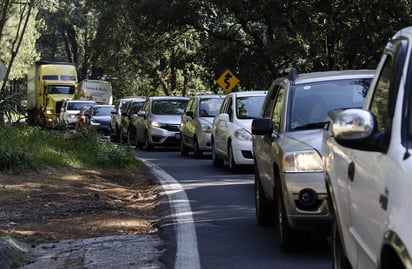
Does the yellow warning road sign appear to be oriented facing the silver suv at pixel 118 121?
no

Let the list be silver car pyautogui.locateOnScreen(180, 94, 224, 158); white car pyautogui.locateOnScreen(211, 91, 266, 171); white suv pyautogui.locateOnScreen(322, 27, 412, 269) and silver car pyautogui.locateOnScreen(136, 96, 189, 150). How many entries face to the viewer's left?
0

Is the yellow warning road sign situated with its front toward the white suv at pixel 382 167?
yes

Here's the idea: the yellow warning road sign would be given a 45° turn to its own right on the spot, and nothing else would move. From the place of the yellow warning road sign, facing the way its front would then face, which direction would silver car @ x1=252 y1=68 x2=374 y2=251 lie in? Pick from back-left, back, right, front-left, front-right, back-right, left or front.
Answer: front-left

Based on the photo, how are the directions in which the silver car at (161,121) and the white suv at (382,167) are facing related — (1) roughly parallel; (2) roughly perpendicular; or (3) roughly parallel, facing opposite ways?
roughly parallel

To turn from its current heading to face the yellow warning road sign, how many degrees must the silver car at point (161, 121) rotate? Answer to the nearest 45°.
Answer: approximately 90° to its left

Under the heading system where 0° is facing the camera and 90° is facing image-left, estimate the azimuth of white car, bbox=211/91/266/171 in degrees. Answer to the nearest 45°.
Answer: approximately 315°

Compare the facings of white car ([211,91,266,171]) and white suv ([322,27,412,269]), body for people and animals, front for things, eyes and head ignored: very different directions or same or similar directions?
same or similar directions

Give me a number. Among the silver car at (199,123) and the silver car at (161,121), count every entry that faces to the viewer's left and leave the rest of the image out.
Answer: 0

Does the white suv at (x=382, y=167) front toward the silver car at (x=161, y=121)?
no

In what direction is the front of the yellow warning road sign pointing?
toward the camera

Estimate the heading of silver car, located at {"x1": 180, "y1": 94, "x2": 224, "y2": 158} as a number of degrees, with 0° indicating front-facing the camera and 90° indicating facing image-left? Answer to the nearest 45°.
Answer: approximately 315°

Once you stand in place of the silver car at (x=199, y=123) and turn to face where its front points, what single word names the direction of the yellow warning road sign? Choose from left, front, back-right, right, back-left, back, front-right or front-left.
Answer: back-left

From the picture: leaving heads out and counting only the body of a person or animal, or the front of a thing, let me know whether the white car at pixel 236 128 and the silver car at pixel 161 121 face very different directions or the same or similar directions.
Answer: same or similar directions

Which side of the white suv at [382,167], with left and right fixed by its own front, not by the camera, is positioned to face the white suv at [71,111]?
back

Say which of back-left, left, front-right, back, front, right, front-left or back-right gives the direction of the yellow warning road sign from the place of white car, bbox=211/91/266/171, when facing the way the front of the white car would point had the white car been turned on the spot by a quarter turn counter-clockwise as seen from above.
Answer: front-left

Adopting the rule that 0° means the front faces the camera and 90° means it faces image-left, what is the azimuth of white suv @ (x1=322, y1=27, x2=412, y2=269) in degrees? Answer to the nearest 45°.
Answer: approximately 315°

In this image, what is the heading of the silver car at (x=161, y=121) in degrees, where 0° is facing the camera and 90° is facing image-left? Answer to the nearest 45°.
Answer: approximately 315°
